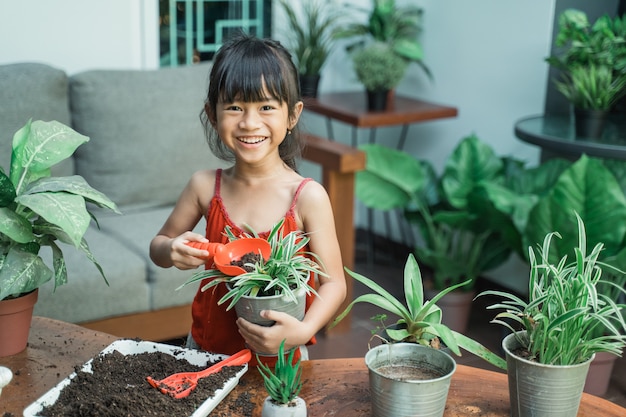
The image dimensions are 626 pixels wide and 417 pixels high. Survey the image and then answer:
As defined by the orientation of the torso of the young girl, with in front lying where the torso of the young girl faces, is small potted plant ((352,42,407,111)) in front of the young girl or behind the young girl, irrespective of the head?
behind

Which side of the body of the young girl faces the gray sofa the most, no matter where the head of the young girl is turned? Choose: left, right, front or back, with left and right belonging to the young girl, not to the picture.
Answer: back

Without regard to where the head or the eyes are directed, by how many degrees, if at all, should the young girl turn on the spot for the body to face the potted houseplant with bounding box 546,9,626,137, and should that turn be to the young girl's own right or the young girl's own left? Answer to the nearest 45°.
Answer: approximately 135° to the young girl's own left

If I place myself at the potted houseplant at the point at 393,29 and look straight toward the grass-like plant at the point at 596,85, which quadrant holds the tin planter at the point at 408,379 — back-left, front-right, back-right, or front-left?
front-right

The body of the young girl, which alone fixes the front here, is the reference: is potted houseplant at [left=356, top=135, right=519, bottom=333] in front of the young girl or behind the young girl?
behind

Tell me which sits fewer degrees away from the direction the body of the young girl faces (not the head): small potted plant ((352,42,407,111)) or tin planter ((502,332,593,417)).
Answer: the tin planter

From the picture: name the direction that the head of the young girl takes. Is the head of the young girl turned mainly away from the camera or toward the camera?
toward the camera

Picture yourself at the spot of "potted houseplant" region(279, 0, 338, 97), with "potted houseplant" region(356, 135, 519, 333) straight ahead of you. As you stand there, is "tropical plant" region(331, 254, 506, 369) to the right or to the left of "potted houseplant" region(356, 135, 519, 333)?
right

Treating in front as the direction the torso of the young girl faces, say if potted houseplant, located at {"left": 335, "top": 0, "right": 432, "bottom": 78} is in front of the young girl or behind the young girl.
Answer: behind

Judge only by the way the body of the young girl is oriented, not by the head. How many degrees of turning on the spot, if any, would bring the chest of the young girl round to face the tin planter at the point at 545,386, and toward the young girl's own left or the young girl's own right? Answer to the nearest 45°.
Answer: approximately 45° to the young girl's own left

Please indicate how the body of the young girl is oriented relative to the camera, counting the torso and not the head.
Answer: toward the camera

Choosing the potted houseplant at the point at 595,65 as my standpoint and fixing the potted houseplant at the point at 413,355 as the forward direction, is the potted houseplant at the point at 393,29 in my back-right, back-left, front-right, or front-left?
back-right
